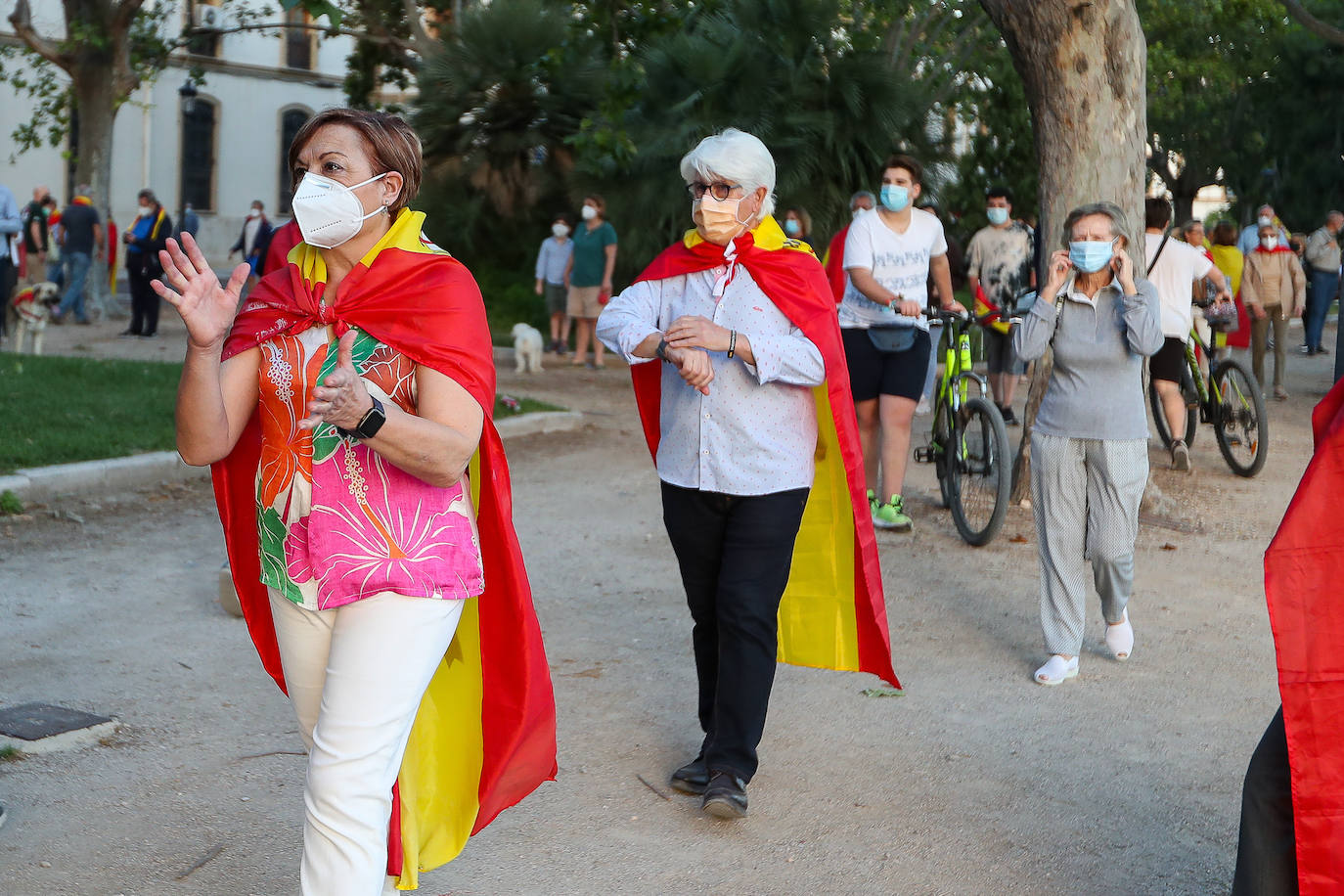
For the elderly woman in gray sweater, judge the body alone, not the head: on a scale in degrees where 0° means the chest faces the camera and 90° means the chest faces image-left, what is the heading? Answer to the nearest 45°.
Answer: approximately 0°

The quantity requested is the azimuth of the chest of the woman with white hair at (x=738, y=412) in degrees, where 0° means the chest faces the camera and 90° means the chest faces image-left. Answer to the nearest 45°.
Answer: approximately 45°

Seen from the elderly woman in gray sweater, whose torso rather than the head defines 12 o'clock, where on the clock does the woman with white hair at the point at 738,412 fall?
The woman with white hair is roughly at 1 o'clock from the elderly woman in gray sweater.

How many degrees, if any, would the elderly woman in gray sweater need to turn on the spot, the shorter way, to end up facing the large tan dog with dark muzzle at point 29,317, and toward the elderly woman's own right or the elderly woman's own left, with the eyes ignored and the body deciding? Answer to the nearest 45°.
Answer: approximately 135° to the elderly woman's own right

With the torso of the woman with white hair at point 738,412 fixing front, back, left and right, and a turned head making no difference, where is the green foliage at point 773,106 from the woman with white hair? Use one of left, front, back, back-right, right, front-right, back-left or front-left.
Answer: back-right

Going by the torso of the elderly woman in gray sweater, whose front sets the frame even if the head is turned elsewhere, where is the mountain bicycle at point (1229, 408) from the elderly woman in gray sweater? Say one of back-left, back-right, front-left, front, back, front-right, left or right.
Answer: back

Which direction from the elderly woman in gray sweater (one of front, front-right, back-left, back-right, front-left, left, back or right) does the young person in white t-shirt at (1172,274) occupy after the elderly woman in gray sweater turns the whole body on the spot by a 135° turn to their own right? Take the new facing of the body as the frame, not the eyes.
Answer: front-right

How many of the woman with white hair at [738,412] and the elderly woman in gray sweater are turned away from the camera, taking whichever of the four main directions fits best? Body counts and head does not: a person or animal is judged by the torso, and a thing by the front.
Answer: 0

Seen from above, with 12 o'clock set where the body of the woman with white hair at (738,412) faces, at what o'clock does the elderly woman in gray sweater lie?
The elderly woman in gray sweater is roughly at 6 o'clock from the woman with white hair.
